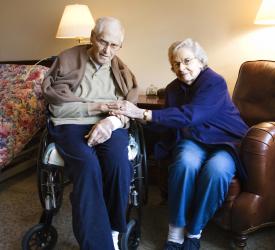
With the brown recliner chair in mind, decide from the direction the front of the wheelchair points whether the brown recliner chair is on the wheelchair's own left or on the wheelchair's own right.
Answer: on the wheelchair's own left

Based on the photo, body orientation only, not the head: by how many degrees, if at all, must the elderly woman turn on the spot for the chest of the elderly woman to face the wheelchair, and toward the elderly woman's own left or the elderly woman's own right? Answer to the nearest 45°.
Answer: approximately 45° to the elderly woman's own right

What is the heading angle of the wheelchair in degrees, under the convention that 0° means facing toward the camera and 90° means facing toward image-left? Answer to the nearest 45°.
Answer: approximately 0°

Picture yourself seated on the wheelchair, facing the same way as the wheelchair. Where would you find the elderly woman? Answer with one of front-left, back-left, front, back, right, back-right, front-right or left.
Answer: left
